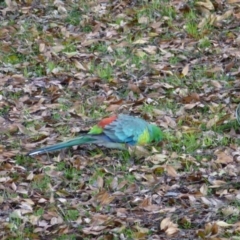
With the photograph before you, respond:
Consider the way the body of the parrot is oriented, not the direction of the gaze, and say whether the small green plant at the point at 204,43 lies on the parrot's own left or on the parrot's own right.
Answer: on the parrot's own left

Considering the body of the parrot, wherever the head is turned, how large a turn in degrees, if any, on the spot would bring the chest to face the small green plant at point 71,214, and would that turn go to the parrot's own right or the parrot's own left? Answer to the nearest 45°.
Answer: approximately 90° to the parrot's own right

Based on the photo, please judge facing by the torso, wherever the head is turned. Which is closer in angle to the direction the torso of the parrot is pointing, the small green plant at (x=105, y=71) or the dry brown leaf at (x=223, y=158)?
the dry brown leaf

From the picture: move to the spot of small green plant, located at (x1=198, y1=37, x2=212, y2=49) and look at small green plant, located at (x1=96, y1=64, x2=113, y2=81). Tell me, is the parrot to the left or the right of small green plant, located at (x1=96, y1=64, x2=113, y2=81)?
left

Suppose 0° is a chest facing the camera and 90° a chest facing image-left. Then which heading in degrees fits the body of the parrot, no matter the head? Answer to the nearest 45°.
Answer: approximately 270°

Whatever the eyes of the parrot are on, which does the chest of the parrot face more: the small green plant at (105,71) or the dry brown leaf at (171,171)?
the dry brown leaf

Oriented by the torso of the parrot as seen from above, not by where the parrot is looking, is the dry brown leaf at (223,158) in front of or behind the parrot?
in front

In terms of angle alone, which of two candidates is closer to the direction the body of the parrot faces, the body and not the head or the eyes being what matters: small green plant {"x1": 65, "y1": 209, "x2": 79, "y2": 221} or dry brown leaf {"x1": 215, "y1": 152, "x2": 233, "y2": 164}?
the dry brown leaf

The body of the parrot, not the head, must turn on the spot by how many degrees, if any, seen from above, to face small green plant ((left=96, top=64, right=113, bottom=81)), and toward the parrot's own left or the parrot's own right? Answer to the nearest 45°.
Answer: approximately 90° to the parrot's own left

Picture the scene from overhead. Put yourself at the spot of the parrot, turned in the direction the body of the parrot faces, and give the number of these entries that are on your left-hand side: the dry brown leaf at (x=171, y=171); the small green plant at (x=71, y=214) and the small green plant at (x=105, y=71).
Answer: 1
